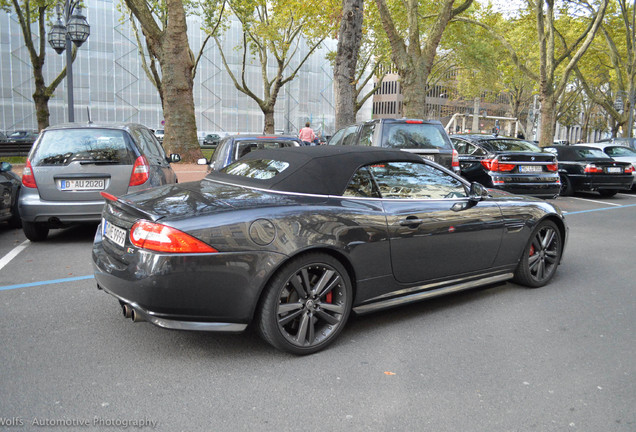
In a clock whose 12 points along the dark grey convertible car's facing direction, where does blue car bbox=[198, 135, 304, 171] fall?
The blue car is roughly at 10 o'clock from the dark grey convertible car.

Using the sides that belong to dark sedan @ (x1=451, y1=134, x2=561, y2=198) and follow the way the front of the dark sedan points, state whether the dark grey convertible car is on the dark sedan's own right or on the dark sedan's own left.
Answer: on the dark sedan's own left

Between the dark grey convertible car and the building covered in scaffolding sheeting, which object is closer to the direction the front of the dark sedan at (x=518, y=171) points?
the building covered in scaffolding sheeting

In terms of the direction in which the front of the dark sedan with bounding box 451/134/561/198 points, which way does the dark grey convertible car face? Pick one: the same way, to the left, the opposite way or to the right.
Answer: to the right

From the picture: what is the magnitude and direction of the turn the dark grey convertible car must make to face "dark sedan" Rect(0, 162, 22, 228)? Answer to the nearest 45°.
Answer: approximately 90° to its left

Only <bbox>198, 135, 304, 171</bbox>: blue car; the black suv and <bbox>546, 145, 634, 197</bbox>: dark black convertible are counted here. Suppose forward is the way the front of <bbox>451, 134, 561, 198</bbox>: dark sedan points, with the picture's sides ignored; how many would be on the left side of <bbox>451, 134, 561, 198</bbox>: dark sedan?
2

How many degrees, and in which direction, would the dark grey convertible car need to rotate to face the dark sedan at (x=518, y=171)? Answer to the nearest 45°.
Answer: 0° — it already faces it

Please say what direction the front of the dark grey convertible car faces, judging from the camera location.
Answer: facing away from the viewer and to the right of the viewer

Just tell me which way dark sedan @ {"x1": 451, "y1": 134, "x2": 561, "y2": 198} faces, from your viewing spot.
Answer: facing away from the viewer and to the left of the viewer

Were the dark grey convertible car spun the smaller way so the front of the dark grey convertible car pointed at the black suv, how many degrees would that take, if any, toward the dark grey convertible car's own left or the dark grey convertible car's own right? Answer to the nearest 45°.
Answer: approximately 45° to the dark grey convertible car's own left

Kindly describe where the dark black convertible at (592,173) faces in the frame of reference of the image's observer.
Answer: facing away from the viewer and to the left of the viewer

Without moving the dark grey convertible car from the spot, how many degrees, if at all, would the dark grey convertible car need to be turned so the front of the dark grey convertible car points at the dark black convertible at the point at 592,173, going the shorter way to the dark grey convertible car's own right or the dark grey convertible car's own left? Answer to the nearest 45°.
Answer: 0° — it already faces it

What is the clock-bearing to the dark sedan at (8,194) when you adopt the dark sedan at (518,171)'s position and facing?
the dark sedan at (8,194) is roughly at 9 o'clock from the dark sedan at (518,171).

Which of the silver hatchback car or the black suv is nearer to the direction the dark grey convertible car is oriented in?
the black suv

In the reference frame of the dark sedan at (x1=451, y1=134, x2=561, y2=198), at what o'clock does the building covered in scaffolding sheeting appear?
The building covered in scaffolding sheeting is roughly at 12 o'clock from the dark sedan.
